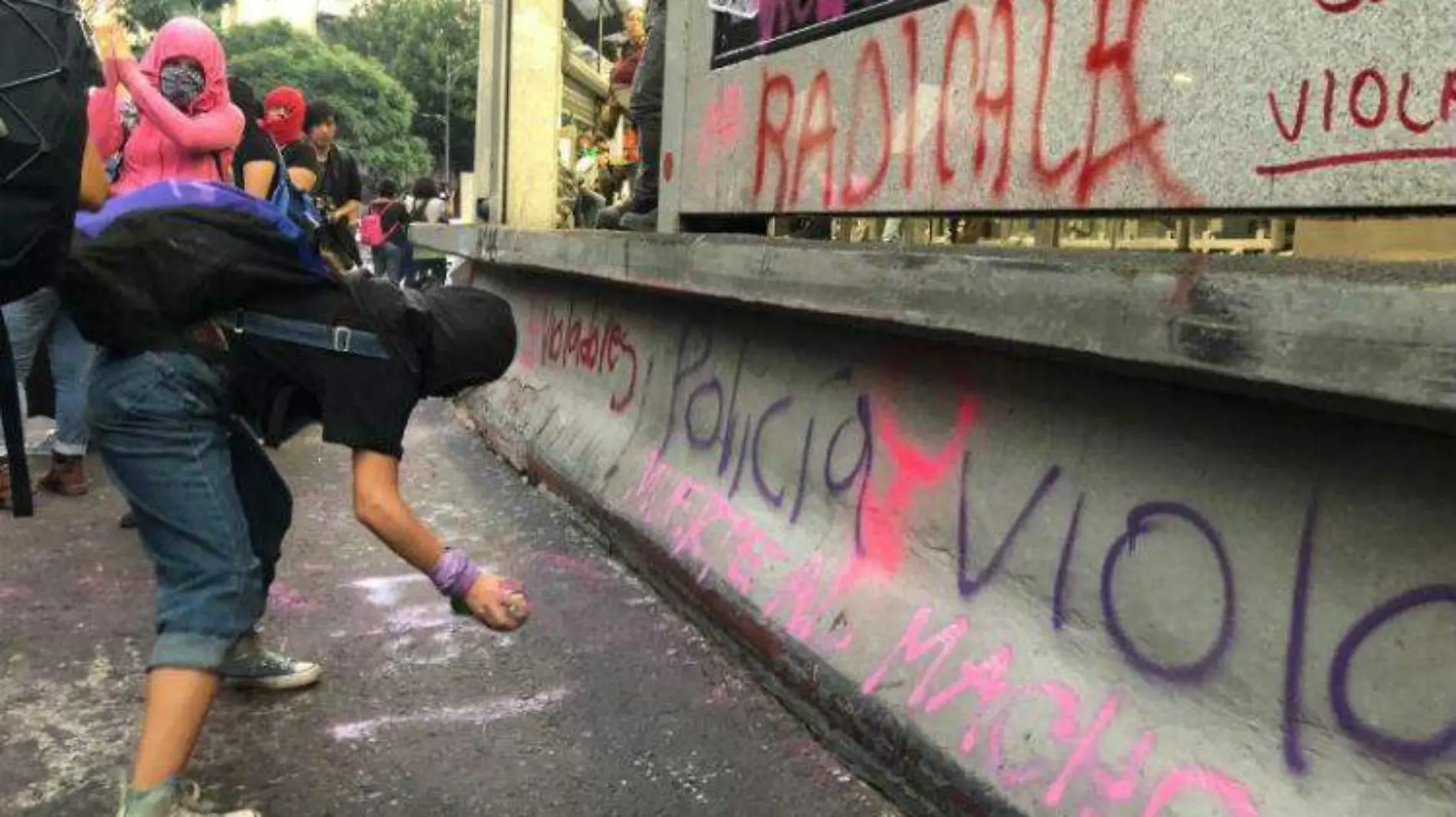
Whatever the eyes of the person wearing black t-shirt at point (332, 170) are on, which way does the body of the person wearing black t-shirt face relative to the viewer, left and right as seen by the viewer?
facing the viewer and to the left of the viewer

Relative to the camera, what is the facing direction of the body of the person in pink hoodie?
toward the camera

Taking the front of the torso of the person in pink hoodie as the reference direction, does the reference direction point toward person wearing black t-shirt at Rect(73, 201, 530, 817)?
yes

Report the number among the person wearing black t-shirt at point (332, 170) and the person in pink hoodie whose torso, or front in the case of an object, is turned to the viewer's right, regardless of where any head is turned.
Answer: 0

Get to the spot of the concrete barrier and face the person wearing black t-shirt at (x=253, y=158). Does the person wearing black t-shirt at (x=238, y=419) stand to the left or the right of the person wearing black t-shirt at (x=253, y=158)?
left

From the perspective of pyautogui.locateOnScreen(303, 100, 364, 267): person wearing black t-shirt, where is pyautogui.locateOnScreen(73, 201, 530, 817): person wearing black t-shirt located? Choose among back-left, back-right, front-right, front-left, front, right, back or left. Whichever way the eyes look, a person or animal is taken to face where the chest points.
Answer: front-left

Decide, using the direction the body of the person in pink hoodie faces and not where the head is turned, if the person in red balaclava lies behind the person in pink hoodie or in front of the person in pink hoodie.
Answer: behind

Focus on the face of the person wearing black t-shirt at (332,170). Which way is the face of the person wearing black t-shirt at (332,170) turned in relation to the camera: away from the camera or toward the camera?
toward the camera

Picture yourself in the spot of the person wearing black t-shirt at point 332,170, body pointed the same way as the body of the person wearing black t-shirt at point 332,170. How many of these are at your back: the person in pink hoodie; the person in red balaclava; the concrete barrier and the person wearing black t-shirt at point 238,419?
0

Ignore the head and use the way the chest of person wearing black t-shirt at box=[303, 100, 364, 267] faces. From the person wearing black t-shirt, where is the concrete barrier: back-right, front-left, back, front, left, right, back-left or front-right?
front-left

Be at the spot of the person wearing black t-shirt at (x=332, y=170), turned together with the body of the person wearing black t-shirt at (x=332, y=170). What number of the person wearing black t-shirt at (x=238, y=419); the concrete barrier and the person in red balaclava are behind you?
0

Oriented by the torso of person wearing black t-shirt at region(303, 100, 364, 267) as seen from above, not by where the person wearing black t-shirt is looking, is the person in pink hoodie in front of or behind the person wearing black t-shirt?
in front

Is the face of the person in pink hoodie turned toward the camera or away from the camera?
toward the camera
